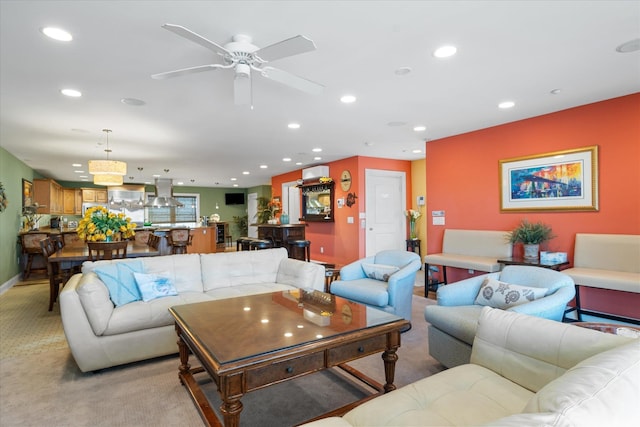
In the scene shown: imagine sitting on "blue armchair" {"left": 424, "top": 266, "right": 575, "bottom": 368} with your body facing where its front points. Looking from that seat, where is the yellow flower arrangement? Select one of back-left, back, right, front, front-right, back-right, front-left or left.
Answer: front-right

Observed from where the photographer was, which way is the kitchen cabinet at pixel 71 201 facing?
facing the viewer

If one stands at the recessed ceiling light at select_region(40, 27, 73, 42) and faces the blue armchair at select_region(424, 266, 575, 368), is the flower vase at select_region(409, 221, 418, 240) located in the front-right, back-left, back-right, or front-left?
front-left

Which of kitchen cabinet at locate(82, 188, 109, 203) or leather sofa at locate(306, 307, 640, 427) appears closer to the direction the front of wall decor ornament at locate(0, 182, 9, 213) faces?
the leather sofa

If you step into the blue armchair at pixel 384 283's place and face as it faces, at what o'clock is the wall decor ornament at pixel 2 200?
The wall decor ornament is roughly at 2 o'clock from the blue armchair.

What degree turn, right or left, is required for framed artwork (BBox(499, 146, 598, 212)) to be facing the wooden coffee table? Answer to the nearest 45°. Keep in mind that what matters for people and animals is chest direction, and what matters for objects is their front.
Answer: approximately 45° to its left

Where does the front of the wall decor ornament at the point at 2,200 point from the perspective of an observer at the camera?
facing the viewer and to the right of the viewer

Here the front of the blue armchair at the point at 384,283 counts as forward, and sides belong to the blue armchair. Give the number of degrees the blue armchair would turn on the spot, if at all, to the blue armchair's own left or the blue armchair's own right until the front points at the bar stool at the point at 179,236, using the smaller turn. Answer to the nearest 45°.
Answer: approximately 90° to the blue armchair's own right

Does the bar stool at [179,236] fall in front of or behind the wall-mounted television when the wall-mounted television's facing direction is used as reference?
in front

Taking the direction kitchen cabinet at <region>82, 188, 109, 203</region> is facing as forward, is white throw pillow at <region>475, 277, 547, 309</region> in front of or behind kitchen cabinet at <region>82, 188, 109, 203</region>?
in front

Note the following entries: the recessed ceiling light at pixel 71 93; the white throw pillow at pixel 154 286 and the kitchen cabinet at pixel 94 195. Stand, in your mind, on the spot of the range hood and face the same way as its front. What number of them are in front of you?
2

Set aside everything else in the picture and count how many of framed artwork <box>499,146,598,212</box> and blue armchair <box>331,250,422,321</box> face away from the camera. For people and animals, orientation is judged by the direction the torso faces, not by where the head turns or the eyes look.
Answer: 0

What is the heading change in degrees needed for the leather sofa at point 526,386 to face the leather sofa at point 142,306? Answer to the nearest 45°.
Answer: approximately 45° to its right

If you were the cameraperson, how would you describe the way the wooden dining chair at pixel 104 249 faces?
facing away from the viewer

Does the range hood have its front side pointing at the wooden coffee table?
yes

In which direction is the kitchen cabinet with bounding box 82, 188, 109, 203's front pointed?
toward the camera

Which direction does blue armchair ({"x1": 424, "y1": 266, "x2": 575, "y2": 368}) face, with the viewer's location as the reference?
facing the viewer and to the left of the viewer
